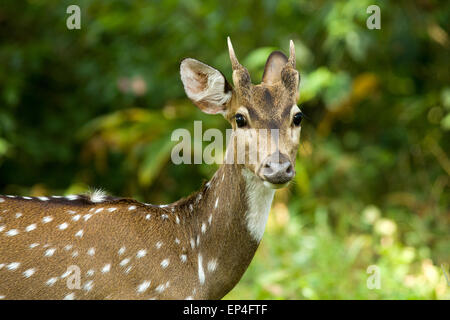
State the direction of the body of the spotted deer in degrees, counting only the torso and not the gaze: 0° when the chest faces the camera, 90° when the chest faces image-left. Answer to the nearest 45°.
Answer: approximately 270°
